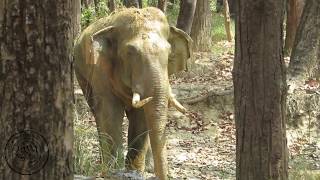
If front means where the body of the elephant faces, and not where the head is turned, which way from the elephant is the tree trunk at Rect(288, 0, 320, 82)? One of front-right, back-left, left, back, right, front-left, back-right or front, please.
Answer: left

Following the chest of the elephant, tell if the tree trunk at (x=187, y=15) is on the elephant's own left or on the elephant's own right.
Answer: on the elephant's own left

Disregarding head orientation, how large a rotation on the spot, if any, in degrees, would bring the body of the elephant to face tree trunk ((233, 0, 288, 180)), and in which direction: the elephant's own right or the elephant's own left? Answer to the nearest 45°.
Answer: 0° — it already faces it

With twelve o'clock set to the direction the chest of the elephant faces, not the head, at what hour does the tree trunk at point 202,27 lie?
The tree trunk is roughly at 8 o'clock from the elephant.

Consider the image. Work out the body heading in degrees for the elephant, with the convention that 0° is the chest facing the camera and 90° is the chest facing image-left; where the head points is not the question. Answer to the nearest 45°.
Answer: approximately 315°

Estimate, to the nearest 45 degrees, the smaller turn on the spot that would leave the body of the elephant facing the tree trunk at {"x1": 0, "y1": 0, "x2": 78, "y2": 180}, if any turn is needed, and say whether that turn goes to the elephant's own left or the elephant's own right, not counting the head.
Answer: approximately 45° to the elephant's own right
